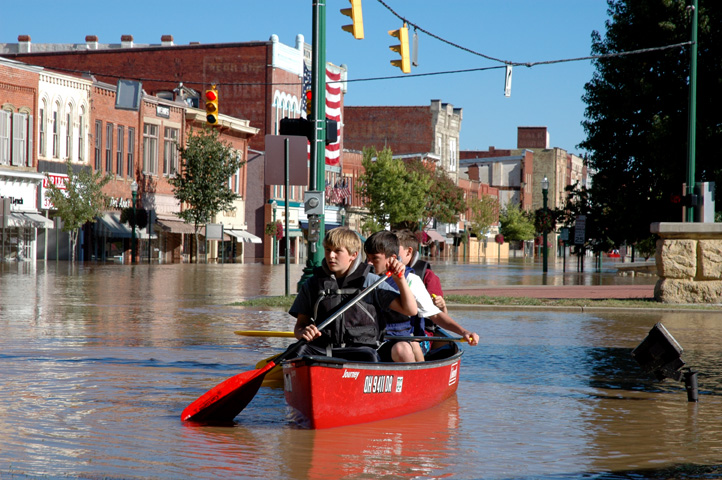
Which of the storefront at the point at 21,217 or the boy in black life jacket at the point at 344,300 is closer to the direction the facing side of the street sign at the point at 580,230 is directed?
the boy in black life jacket

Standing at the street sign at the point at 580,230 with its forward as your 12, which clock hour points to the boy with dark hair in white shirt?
The boy with dark hair in white shirt is roughly at 12 o'clock from the street sign.

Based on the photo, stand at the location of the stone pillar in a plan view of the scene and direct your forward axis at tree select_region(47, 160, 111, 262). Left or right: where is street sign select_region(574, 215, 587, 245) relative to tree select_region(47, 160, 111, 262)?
right

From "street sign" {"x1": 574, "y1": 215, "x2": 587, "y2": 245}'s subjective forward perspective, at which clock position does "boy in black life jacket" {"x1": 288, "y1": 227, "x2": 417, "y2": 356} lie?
The boy in black life jacket is roughly at 12 o'clock from the street sign.

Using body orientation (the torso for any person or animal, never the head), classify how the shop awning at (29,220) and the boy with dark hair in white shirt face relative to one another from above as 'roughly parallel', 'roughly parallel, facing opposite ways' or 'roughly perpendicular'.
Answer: roughly perpendicular

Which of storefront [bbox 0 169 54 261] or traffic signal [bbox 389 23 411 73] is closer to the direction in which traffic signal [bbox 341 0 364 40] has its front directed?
the storefront

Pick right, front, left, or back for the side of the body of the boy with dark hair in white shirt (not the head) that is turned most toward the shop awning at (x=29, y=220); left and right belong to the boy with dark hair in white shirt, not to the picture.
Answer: right

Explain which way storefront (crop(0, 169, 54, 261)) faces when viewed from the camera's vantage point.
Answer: facing the viewer and to the right of the viewer

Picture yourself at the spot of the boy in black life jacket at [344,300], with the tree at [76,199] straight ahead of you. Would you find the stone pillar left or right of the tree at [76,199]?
right

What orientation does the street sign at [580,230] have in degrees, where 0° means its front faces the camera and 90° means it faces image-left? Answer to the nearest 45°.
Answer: approximately 0°

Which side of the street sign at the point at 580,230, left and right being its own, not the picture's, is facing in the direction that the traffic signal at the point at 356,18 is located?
front
